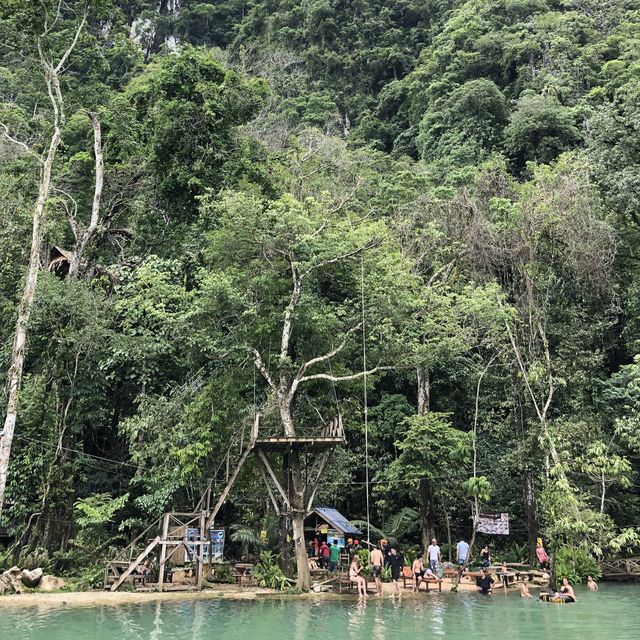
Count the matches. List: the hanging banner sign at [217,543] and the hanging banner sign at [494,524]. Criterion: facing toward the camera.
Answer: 2

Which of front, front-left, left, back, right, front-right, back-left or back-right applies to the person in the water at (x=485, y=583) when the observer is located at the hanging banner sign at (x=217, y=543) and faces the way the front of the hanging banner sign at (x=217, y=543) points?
front-left

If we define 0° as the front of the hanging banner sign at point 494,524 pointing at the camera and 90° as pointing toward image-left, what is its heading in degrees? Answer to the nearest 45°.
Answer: approximately 0°

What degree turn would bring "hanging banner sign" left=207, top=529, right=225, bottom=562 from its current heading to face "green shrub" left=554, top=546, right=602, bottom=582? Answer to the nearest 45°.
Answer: approximately 90° to its left

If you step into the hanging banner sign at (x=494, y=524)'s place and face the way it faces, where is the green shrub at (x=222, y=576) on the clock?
The green shrub is roughly at 2 o'clock from the hanging banner sign.

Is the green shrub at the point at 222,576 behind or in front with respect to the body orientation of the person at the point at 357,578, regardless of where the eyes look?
behind

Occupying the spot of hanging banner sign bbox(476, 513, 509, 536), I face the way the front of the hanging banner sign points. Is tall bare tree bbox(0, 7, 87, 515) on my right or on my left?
on my right

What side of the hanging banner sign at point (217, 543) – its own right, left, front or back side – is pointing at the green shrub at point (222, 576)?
front

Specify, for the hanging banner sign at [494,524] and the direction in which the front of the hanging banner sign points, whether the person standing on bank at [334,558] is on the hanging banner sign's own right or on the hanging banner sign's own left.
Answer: on the hanging banner sign's own right
